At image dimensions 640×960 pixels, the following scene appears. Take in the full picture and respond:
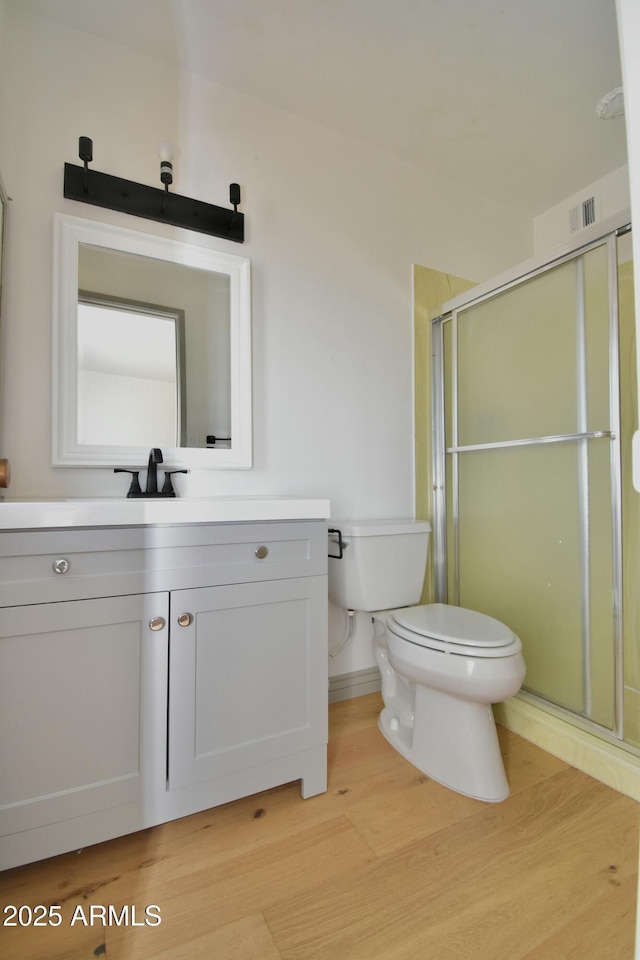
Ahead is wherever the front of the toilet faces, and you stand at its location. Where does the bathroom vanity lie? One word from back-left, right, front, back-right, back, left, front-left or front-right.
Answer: right

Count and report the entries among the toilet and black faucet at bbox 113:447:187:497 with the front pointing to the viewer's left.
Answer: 0

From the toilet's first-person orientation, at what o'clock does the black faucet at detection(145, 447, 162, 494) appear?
The black faucet is roughly at 4 o'clock from the toilet.

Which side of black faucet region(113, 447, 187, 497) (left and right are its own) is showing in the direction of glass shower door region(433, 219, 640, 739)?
left

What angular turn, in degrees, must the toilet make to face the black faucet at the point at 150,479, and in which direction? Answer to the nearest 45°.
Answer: approximately 135° to its right

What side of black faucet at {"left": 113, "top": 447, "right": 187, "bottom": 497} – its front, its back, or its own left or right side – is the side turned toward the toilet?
left

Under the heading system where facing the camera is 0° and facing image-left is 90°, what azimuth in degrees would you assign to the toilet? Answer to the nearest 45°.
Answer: approximately 315°

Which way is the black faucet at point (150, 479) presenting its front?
toward the camera
